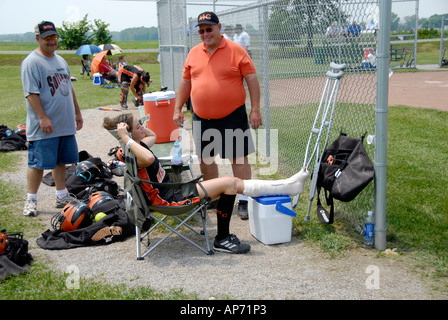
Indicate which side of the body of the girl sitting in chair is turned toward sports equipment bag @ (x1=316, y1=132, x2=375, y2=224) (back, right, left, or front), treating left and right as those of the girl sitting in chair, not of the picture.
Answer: front

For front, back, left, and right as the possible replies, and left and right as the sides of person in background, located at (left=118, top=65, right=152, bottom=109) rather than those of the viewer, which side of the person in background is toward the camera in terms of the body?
right

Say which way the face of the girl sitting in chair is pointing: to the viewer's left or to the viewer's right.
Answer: to the viewer's right

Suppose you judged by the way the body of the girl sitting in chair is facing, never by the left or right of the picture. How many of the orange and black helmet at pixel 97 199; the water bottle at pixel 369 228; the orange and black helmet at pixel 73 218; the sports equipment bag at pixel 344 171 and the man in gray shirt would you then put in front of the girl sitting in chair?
2

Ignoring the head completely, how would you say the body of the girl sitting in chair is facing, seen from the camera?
to the viewer's right

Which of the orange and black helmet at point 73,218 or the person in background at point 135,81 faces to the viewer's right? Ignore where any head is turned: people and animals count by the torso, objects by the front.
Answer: the person in background

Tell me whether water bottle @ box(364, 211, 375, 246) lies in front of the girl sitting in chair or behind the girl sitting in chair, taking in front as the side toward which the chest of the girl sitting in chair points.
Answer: in front

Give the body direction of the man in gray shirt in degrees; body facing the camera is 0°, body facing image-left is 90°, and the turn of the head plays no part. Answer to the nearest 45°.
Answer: approximately 315°

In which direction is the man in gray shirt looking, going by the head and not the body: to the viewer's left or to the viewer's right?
to the viewer's right

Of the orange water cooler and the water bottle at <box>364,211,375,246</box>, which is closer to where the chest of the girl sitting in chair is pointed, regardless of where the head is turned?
the water bottle

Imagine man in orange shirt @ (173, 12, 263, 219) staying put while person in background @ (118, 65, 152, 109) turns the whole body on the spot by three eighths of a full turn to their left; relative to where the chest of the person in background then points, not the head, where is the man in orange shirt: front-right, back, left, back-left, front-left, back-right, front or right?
back-left

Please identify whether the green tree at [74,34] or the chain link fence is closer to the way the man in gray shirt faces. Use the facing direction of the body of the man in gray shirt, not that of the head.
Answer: the chain link fence

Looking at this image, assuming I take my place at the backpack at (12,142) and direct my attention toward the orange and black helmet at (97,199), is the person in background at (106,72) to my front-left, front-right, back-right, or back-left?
back-left

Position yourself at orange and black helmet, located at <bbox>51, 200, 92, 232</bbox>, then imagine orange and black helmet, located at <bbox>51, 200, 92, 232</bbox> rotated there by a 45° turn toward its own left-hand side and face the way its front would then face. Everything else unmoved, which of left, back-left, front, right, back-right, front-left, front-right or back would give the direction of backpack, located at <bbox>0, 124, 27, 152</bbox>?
back-right
